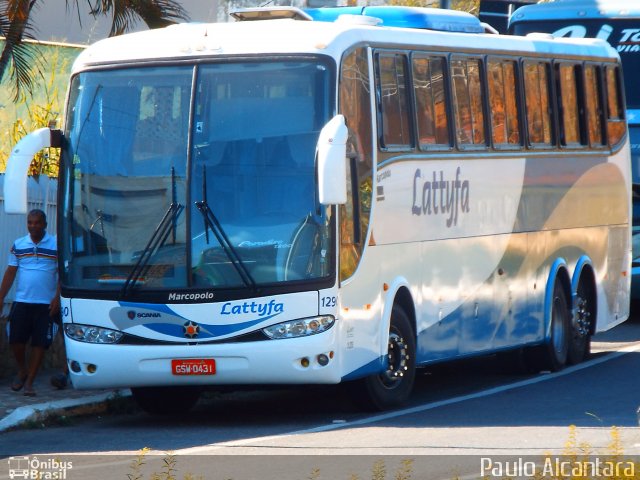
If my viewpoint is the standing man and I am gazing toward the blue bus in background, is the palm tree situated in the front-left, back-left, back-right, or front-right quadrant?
front-left

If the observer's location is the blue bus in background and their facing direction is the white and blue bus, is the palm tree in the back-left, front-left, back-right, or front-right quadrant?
front-right

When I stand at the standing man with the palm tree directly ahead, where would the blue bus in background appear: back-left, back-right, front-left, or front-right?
front-right

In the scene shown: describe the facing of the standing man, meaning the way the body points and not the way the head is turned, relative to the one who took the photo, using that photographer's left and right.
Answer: facing the viewer

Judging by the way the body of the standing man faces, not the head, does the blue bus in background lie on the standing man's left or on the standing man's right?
on the standing man's left
